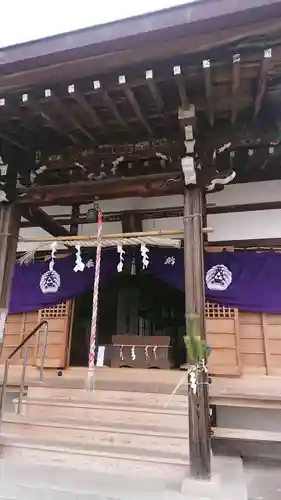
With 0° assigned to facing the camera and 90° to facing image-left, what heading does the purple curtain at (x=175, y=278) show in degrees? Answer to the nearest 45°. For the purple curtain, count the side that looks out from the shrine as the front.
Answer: approximately 0°

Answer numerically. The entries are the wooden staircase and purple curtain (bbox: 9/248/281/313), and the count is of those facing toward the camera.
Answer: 2

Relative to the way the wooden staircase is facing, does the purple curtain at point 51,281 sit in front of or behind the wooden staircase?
behind
